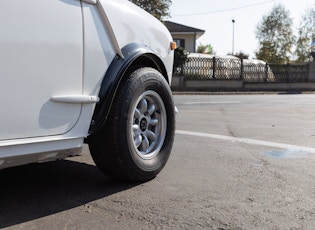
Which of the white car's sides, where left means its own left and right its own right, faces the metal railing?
front

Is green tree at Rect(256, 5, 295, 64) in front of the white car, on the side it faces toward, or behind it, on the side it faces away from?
in front

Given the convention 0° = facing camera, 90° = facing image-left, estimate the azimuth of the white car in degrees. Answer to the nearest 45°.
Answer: approximately 225°

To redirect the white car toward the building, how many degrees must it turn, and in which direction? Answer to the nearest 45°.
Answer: approximately 45° to its left

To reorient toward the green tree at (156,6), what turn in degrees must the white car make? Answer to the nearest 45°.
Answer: approximately 45° to its left

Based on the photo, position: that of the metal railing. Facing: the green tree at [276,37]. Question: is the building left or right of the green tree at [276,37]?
left
